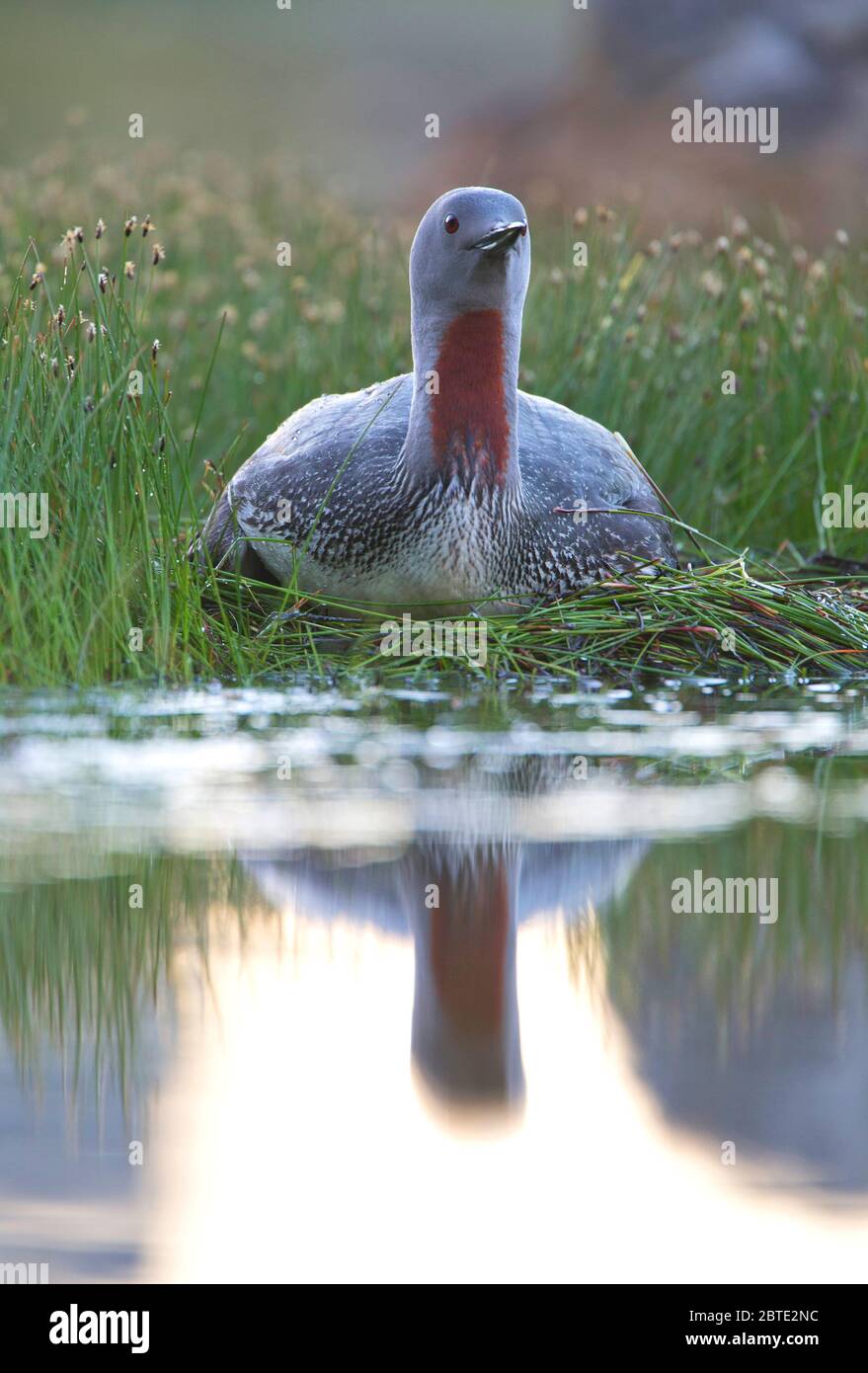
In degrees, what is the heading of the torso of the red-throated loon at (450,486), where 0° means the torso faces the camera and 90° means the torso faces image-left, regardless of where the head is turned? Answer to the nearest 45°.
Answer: approximately 0°
